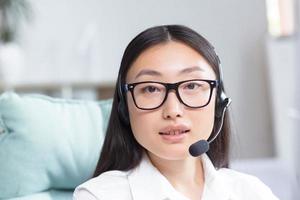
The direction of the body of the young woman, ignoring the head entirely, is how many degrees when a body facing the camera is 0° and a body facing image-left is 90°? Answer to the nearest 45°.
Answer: approximately 0°
